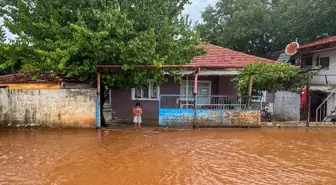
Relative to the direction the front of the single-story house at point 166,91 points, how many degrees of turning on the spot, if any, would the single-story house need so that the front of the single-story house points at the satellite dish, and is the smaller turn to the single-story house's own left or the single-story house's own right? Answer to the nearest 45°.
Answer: approximately 90° to the single-story house's own left

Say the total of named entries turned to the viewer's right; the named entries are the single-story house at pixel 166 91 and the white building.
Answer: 0

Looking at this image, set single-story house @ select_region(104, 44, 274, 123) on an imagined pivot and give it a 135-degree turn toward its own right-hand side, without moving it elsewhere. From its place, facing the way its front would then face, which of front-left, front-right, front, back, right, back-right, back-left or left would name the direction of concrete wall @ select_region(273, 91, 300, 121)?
back-right

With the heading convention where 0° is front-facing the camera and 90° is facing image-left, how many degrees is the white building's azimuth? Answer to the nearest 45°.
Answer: approximately 45°

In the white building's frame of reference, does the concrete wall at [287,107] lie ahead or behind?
ahead

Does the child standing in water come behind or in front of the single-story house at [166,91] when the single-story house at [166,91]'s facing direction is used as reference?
in front

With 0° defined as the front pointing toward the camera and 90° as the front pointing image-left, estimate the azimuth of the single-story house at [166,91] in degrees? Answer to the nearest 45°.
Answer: approximately 0°
